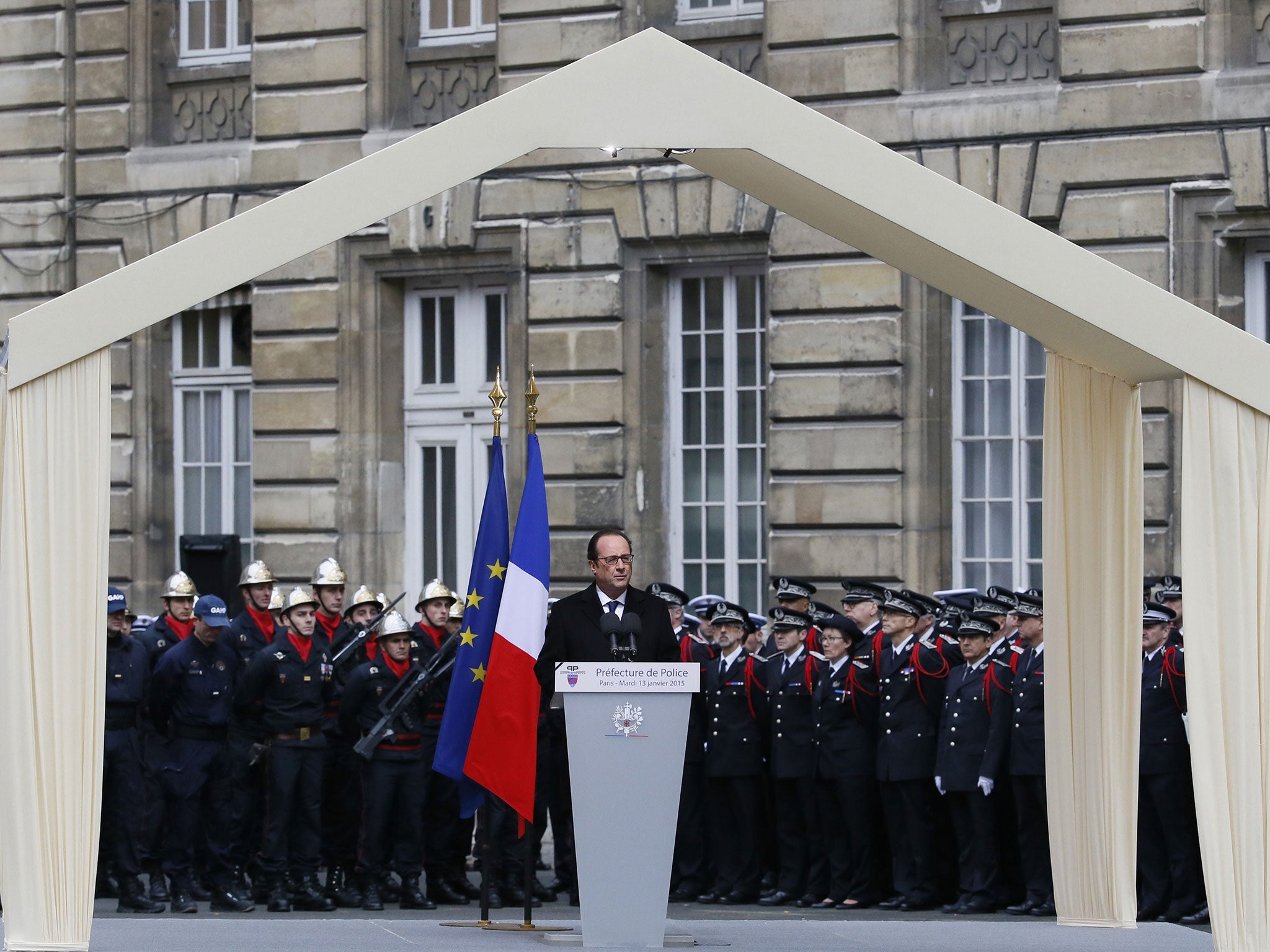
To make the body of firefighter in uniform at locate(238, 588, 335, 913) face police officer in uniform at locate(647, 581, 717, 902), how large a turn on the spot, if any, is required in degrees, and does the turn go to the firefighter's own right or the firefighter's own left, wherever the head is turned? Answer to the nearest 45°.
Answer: approximately 45° to the firefighter's own left

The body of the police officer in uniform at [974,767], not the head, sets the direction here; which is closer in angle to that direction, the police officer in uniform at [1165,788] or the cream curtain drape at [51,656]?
the cream curtain drape

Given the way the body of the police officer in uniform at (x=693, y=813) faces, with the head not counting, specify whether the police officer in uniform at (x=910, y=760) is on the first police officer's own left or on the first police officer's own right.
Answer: on the first police officer's own left
